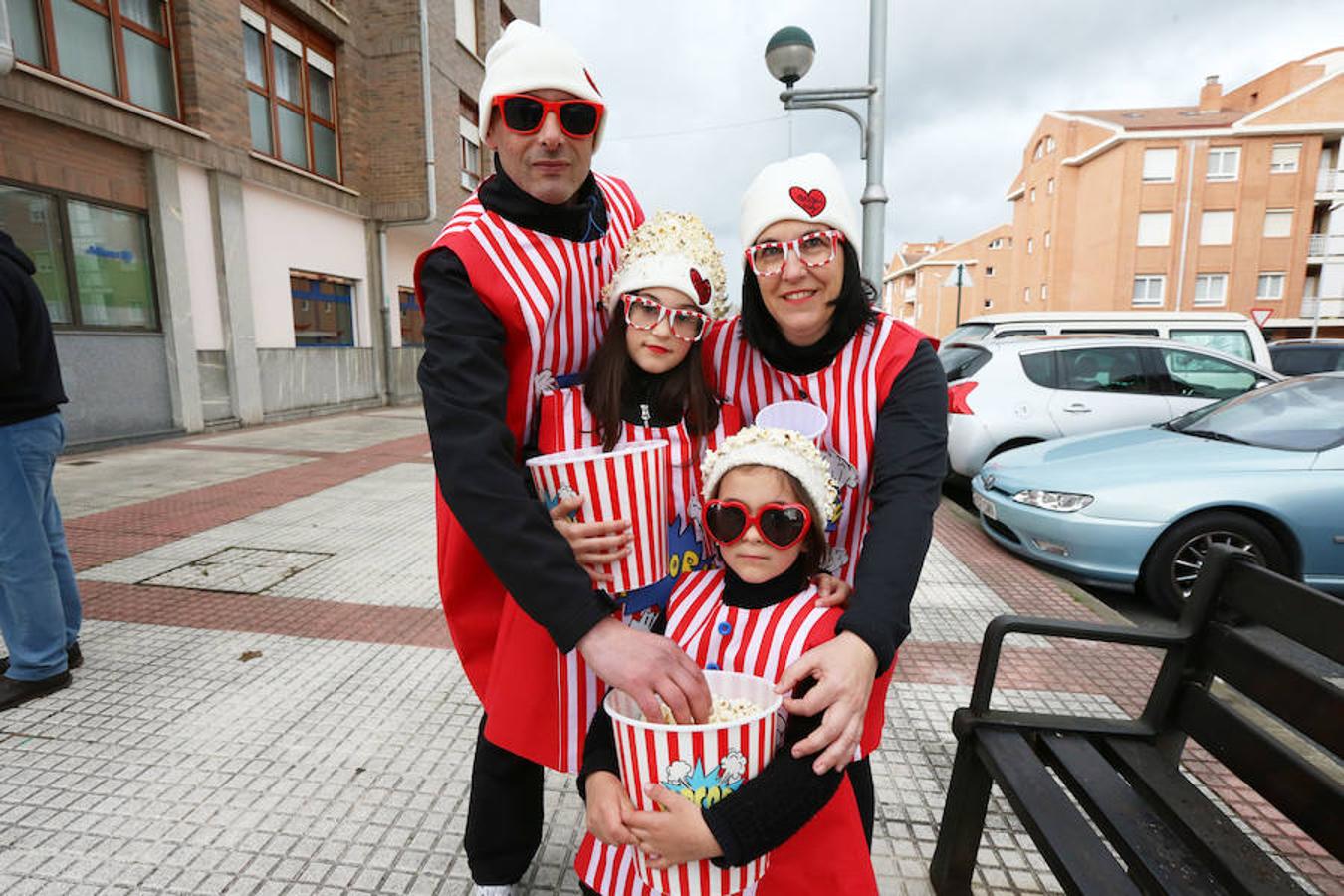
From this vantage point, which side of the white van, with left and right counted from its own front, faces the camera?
left

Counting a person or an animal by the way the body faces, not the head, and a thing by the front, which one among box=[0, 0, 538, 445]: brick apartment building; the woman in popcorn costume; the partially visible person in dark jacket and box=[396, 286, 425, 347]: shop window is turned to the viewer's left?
the partially visible person in dark jacket

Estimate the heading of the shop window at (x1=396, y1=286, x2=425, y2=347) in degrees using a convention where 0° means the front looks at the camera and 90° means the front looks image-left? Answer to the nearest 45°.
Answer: approximately 315°

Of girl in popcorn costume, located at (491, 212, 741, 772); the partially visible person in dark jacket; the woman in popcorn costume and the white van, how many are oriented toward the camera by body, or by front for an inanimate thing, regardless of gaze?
2

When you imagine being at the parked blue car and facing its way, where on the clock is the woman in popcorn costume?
The woman in popcorn costume is roughly at 11 o'clock from the parked blue car.

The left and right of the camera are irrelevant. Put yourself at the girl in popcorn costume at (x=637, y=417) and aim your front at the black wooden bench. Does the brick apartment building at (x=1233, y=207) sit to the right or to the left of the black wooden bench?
left

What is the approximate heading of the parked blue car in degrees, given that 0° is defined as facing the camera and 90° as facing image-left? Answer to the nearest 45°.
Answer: approximately 45°
